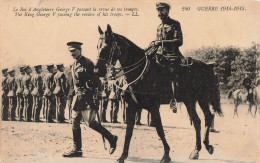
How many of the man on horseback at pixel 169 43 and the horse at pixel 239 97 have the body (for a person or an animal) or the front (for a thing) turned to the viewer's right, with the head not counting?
0

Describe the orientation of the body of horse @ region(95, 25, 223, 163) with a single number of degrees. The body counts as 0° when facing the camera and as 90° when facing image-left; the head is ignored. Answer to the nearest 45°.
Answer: approximately 45°

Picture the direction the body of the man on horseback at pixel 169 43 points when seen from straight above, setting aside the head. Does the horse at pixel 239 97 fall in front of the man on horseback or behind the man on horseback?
behind

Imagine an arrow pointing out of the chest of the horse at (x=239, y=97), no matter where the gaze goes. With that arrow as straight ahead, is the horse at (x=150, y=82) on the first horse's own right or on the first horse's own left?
on the first horse's own left

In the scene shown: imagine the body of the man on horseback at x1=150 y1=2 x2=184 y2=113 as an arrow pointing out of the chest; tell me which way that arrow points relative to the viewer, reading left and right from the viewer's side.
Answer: facing the viewer and to the left of the viewer

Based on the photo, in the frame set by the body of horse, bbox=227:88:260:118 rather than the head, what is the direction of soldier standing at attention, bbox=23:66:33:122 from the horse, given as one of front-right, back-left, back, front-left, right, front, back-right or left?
front

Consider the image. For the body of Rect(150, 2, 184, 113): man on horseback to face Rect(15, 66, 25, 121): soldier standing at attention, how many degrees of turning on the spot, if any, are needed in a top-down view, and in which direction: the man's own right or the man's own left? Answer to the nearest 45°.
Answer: approximately 90° to the man's own right

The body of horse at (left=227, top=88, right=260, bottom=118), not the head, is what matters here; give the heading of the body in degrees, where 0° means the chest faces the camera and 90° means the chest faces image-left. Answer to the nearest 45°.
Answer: approximately 90°
